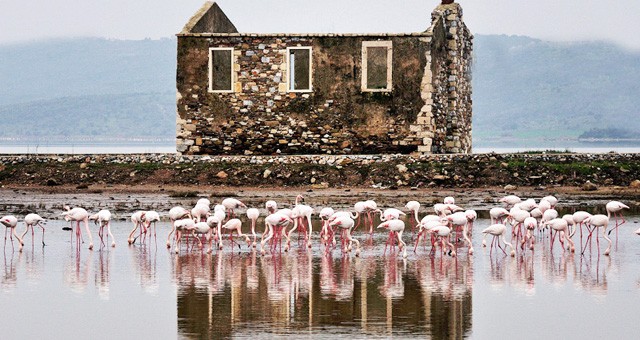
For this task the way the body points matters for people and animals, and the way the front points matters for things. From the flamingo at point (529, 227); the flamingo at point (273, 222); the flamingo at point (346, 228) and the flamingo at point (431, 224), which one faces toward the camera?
the flamingo at point (529, 227)

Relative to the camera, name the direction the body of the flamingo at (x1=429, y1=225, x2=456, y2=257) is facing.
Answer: to the viewer's right

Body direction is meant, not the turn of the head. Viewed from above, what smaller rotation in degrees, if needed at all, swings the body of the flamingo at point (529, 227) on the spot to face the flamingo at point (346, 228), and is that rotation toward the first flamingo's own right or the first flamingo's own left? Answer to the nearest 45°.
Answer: approximately 90° to the first flamingo's own right

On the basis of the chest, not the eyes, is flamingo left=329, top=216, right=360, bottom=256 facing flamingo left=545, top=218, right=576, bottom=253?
yes

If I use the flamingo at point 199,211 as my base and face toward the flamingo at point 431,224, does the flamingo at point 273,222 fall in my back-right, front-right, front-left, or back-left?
front-right
